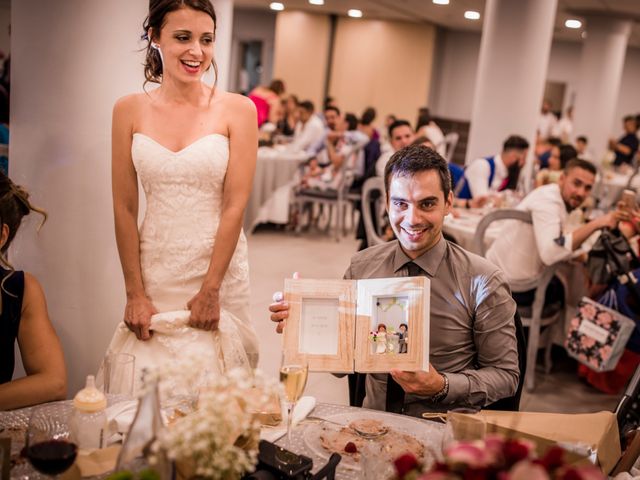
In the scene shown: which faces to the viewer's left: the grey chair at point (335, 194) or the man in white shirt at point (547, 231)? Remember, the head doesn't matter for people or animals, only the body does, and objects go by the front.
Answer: the grey chair

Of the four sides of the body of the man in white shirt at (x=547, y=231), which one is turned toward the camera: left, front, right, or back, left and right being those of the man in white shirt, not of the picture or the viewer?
right

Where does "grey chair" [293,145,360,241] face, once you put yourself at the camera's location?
facing to the left of the viewer

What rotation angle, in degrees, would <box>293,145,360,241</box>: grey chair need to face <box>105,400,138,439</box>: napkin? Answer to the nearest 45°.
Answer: approximately 90° to its left

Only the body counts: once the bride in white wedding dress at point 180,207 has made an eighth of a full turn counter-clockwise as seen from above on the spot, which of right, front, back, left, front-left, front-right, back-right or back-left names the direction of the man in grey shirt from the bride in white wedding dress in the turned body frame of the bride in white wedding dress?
front

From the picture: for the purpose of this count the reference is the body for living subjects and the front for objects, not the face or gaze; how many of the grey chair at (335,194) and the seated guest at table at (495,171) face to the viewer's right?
1

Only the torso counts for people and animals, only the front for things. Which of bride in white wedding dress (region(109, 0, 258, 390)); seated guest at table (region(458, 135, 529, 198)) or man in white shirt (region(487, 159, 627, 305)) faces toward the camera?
the bride in white wedding dress

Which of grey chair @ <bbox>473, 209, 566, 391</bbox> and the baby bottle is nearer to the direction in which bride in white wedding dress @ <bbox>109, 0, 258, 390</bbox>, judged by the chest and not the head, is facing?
the baby bottle

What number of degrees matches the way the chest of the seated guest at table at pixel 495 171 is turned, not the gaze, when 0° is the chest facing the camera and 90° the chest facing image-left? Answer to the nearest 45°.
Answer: approximately 270°

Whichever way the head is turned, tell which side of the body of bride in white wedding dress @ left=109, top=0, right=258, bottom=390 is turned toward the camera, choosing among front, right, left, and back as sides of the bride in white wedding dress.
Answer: front

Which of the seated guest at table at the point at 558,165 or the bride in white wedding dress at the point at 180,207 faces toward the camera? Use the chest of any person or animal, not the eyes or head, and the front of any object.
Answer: the bride in white wedding dress

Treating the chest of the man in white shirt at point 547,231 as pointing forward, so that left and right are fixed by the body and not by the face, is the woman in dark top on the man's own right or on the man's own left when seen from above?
on the man's own right

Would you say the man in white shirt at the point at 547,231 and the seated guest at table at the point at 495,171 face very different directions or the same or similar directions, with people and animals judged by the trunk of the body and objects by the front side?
same or similar directions

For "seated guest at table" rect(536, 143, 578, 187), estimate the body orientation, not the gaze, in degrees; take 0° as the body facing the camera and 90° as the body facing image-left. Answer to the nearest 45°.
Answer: approximately 90°

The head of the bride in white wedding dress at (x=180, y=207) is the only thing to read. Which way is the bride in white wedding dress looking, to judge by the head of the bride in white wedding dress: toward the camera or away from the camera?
toward the camera
